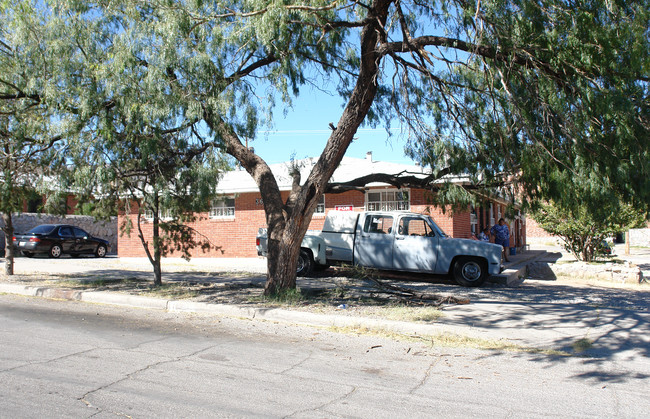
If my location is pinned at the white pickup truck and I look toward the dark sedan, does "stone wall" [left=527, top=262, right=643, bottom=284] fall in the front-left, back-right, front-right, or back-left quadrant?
back-right

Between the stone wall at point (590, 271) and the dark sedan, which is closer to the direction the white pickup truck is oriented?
the stone wall

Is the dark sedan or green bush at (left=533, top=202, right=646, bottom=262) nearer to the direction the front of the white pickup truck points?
the green bush

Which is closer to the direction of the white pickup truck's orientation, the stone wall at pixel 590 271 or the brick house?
the stone wall

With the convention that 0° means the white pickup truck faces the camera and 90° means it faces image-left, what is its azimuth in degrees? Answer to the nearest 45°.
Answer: approximately 270°

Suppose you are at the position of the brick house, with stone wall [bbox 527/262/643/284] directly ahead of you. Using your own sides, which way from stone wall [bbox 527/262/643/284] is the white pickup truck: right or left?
right

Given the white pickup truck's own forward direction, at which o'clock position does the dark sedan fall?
The dark sedan is roughly at 7 o'clock from the white pickup truck.
